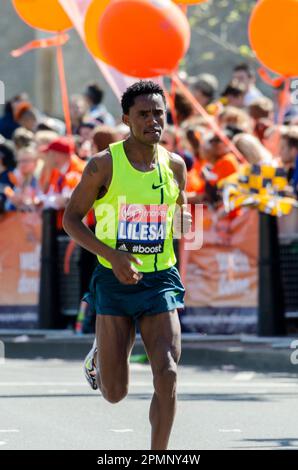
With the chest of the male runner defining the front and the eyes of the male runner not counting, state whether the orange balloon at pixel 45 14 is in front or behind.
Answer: behind

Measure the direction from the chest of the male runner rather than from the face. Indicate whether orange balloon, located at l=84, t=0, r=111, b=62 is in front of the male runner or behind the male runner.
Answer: behind

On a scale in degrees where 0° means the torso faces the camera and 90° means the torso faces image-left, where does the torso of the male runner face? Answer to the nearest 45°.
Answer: approximately 315°

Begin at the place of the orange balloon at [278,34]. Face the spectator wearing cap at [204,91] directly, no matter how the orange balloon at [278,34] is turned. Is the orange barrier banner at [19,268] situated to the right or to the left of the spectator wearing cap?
left

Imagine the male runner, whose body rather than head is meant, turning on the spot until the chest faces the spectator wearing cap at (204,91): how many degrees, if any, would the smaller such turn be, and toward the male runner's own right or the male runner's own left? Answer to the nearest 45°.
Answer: approximately 135° to the male runner's own left

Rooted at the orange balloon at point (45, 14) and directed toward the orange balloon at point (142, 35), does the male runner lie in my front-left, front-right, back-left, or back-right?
front-right

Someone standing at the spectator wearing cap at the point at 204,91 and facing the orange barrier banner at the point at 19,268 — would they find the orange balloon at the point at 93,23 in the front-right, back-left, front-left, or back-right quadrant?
front-left

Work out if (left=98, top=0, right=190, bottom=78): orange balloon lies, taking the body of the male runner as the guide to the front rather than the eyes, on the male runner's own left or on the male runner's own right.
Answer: on the male runner's own left

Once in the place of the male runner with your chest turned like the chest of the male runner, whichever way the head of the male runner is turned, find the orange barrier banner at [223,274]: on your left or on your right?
on your left
